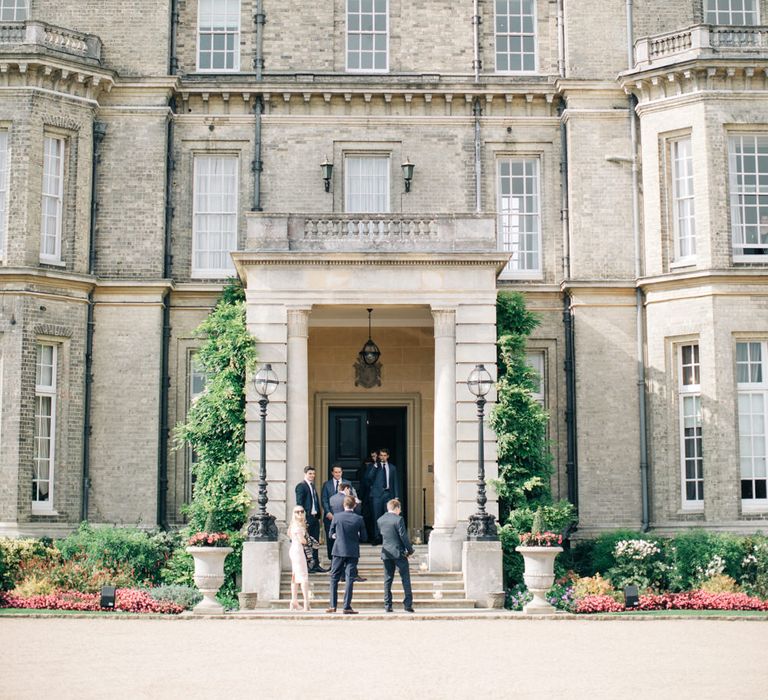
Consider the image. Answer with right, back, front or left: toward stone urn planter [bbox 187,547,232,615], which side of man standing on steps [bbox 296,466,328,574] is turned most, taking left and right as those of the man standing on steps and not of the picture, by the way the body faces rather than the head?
right

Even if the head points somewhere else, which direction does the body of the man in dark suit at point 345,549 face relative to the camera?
away from the camera

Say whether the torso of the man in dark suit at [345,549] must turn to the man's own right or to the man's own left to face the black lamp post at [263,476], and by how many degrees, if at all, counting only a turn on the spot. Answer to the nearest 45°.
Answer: approximately 45° to the man's own left

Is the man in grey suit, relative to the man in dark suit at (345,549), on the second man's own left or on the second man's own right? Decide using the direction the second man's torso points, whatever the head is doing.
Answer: on the second man's own right

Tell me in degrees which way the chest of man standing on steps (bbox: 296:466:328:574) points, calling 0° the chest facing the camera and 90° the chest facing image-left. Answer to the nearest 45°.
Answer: approximately 315°

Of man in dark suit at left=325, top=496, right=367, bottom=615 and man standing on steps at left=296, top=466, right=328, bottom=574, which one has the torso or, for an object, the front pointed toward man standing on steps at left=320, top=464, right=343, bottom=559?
the man in dark suit

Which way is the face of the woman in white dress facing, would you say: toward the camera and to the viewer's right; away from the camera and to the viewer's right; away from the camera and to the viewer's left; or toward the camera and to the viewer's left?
toward the camera and to the viewer's right

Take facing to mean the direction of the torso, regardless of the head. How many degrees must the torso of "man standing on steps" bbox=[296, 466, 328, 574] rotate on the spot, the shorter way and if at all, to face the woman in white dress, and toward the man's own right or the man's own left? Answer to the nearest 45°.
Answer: approximately 45° to the man's own right

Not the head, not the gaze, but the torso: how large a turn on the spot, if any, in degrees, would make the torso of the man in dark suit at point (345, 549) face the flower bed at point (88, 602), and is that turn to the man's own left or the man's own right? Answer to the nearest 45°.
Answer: approximately 90° to the man's own left
